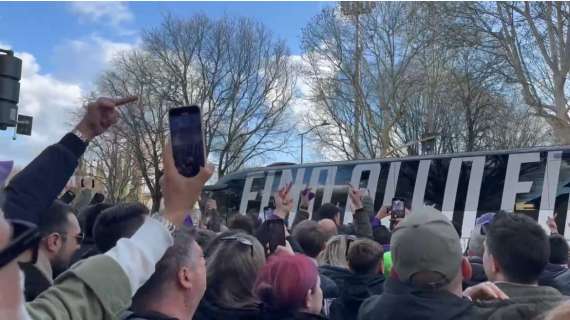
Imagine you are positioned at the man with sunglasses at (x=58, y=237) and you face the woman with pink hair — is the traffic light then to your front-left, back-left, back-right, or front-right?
back-left

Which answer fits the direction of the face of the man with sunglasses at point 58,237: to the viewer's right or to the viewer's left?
to the viewer's right

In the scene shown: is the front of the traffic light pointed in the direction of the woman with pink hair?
no

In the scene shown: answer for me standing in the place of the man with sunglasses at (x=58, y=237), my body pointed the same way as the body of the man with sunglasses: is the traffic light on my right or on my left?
on my left

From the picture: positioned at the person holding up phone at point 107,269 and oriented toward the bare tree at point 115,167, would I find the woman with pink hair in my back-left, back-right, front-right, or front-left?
front-right

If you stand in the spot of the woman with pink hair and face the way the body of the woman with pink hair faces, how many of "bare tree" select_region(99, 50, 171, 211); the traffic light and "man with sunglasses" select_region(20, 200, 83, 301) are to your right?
0

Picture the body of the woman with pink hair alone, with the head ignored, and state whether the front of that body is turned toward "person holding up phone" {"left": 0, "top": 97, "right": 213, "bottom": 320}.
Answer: no

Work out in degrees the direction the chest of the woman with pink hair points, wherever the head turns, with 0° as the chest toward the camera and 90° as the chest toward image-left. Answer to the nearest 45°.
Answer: approximately 225°

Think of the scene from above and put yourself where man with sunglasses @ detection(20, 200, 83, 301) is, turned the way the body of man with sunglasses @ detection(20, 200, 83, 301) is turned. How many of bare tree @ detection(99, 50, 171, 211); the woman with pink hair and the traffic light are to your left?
2

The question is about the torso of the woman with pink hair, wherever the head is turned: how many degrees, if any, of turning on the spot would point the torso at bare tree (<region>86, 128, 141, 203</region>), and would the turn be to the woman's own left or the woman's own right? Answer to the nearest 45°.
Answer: approximately 45° to the woman's own left

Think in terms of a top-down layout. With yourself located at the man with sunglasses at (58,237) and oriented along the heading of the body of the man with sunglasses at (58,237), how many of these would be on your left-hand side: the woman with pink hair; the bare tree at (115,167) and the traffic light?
2

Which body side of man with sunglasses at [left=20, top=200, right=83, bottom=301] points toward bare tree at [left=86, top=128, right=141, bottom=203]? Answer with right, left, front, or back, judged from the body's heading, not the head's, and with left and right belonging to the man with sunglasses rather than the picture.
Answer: left

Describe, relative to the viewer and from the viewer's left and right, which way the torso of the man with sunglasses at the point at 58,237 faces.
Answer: facing to the right of the viewer

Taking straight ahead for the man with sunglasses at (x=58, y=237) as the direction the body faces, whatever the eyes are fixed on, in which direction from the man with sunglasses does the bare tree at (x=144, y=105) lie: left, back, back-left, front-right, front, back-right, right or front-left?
left
